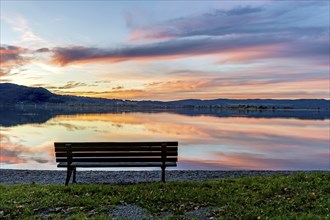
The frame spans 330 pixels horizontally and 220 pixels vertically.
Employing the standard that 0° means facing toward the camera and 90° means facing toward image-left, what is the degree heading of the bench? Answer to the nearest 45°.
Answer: approximately 180°
